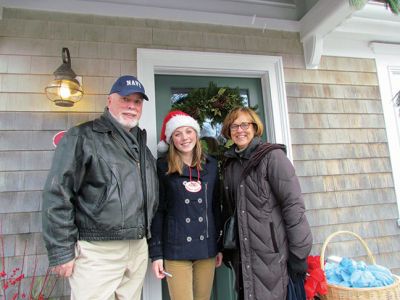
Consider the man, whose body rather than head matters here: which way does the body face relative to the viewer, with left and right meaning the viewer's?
facing the viewer and to the right of the viewer

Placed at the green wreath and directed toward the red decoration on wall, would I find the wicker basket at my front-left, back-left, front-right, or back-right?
back-left

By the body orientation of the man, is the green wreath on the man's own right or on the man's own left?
on the man's own left

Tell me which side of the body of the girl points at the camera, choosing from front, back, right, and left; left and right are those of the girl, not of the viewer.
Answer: front

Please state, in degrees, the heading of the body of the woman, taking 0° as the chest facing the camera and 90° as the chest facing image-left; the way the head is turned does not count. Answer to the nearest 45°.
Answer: approximately 45°

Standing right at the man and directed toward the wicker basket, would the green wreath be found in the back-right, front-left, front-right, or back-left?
front-left

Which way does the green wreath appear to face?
toward the camera

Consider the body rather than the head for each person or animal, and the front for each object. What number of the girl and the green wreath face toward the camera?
2

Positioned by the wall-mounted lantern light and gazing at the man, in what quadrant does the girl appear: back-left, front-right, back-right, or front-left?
front-left

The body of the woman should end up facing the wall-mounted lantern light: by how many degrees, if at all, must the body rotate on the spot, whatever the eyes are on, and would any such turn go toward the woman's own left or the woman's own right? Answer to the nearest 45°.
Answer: approximately 45° to the woman's own right
